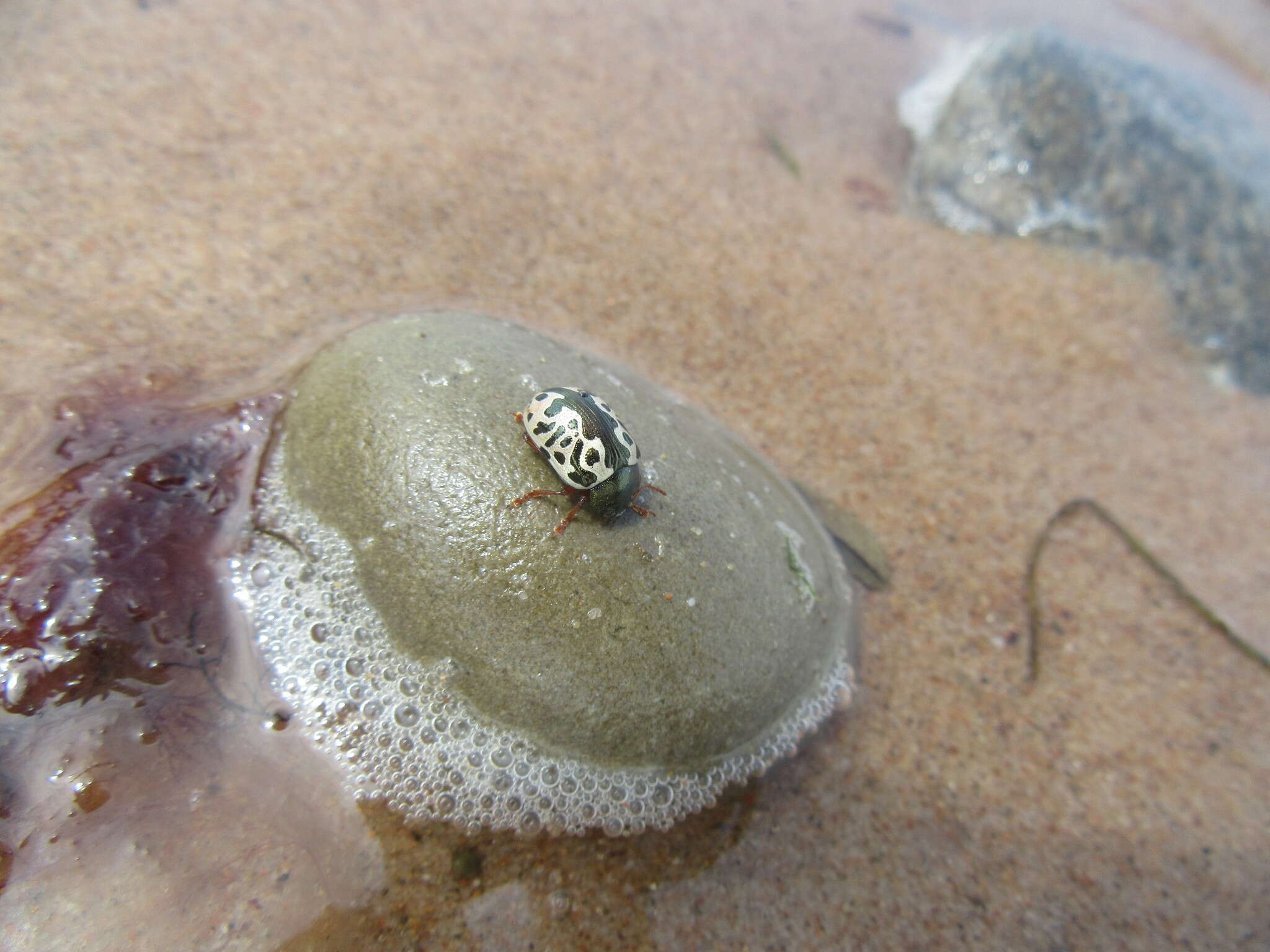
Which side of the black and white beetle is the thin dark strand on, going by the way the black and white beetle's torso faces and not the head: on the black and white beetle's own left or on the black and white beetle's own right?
on the black and white beetle's own left

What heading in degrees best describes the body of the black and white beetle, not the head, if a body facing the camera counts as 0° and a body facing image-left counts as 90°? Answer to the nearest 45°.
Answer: approximately 315°

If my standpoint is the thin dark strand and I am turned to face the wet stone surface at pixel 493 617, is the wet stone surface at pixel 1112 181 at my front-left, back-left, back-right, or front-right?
back-right
